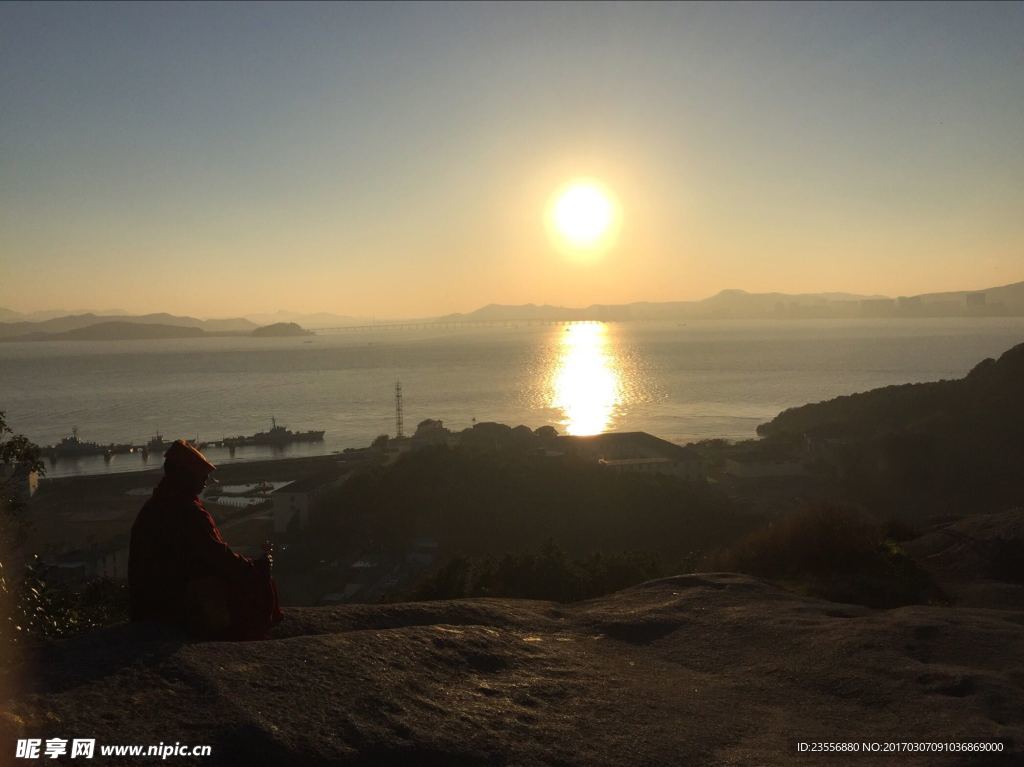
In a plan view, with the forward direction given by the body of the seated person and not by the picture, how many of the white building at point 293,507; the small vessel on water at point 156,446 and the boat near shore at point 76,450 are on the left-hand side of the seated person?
3

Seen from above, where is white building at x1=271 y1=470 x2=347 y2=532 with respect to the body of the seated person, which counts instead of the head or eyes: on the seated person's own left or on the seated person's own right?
on the seated person's own left

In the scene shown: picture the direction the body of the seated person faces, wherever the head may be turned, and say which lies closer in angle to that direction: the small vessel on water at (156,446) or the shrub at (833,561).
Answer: the shrub

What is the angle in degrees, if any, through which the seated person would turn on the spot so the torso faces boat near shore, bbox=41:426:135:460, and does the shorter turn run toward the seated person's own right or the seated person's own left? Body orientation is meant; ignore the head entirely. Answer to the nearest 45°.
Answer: approximately 90° to the seated person's own left

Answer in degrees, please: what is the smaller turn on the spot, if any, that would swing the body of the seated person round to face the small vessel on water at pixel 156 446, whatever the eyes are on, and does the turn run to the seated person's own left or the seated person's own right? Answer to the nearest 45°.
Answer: approximately 90° to the seated person's own left

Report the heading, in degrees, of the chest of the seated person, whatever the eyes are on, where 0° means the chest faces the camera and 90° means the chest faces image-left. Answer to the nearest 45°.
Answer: approximately 270°
